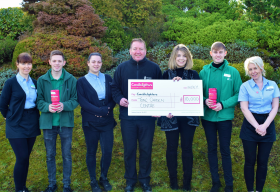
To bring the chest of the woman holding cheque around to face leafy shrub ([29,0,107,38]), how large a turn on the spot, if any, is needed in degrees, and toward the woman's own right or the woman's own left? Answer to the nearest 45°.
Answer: approximately 135° to the woman's own right

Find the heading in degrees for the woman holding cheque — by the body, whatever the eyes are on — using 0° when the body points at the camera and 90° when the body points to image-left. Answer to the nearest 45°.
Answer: approximately 0°
